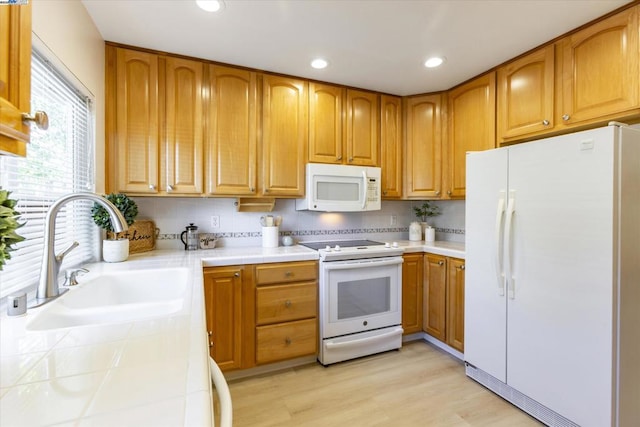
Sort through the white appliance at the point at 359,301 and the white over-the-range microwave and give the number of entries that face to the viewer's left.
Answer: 0

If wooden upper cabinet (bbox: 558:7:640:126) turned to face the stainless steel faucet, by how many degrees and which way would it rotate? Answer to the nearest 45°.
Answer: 0° — it already faces it

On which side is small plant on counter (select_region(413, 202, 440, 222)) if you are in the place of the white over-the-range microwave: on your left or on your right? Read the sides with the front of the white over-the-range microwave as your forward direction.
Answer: on your left

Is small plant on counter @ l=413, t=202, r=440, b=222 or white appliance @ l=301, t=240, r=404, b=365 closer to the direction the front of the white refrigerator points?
the white appliance

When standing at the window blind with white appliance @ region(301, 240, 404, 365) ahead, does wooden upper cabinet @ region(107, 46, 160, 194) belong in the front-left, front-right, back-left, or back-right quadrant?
front-left

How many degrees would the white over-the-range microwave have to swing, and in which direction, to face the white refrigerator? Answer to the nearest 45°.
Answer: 0° — it already faces it

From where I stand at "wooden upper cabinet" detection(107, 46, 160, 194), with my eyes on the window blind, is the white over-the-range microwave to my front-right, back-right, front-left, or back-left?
back-left

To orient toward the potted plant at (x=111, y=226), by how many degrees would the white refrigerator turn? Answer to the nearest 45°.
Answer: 0° — it already faces it

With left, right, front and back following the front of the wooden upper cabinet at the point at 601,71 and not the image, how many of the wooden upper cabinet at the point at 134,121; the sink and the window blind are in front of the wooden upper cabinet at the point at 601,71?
3

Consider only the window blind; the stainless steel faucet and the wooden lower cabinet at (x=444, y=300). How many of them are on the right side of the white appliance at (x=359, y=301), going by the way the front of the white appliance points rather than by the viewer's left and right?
2

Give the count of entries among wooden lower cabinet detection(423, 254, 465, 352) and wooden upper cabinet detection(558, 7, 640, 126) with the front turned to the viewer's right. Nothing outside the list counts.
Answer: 0

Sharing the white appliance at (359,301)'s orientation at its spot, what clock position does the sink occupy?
The sink is roughly at 3 o'clock from the white appliance.

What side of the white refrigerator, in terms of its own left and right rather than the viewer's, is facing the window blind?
front
